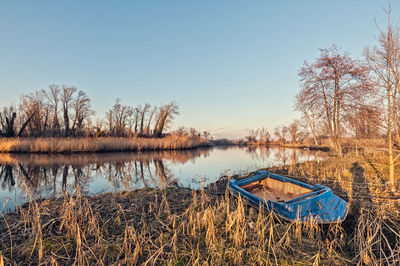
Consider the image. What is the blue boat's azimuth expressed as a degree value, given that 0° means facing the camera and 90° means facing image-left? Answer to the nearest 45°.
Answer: approximately 315°

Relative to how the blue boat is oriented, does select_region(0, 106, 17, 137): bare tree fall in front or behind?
behind

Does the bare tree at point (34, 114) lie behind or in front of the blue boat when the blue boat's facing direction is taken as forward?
behind
